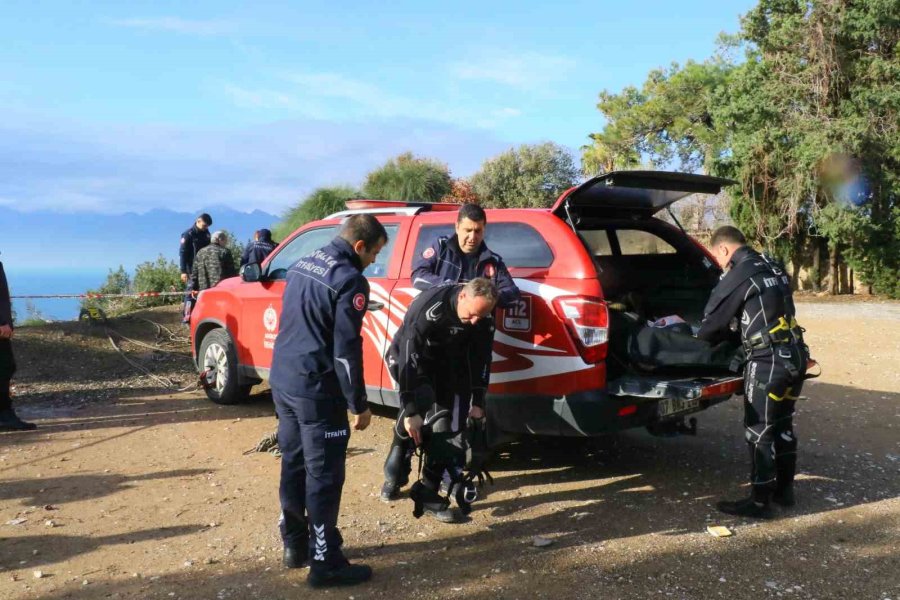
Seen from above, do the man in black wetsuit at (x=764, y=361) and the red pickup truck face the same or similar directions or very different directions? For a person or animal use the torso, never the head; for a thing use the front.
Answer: same or similar directions

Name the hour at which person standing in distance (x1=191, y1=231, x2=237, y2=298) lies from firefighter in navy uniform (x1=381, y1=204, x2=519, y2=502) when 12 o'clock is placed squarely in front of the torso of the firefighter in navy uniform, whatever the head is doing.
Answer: The person standing in distance is roughly at 5 o'clock from the firefighter in navy uniform.

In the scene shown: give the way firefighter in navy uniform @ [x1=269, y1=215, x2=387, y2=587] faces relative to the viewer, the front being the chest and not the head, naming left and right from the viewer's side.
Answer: facing away from the viewer and to the right of the viewer

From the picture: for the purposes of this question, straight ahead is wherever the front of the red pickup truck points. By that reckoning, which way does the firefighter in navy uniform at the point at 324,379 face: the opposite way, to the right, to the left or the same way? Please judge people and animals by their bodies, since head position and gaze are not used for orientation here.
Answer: to the right

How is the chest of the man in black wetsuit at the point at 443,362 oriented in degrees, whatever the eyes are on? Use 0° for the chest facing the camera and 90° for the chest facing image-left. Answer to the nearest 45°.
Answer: approximately 315°

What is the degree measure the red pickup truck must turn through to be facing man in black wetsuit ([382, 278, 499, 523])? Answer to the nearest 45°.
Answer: approximately 90° to its left

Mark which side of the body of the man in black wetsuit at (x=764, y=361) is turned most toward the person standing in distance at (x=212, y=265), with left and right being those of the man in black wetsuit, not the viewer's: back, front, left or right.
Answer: front

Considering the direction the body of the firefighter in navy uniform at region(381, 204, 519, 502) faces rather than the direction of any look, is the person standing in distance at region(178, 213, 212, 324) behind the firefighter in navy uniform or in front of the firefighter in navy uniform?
behind

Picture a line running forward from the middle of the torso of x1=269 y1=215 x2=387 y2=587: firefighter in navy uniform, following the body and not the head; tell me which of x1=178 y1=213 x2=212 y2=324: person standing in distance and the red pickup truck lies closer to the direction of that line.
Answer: the red pickup truck

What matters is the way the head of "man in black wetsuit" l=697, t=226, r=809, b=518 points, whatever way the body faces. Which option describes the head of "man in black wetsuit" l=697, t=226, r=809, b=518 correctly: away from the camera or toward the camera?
away from the camera

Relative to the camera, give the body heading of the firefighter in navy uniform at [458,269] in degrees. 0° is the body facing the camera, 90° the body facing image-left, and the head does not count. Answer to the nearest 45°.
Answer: approximately 0°
